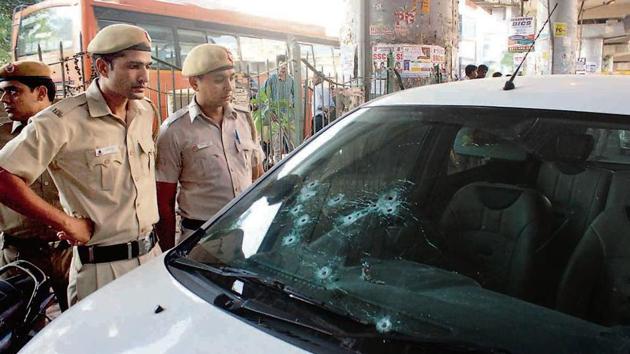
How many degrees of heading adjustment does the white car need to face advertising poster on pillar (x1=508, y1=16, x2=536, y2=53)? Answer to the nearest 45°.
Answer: approximately 135° to its right

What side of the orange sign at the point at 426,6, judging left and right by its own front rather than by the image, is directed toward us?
front

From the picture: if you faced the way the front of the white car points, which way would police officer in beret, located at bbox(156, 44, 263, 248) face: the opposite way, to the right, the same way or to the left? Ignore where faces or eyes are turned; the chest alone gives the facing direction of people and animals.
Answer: to the left

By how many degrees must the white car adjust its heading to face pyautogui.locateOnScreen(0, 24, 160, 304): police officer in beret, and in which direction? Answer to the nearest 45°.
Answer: approximately 90° to its right

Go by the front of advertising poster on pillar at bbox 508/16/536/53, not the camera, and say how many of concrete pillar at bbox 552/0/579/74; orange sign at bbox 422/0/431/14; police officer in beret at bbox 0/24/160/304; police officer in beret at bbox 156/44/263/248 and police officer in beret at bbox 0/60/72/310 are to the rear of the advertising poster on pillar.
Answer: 0

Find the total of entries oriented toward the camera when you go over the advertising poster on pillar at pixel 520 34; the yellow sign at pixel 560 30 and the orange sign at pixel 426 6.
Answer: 3

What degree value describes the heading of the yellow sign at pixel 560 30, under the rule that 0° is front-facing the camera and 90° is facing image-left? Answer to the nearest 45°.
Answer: approximately 0°

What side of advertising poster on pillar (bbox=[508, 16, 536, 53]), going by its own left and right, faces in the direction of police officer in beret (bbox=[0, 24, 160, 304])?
front

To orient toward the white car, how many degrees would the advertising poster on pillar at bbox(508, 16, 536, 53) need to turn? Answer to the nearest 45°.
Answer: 0° — it already faces it

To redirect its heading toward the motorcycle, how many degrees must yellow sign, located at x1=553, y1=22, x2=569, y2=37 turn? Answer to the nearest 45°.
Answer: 0° — it already faces it
